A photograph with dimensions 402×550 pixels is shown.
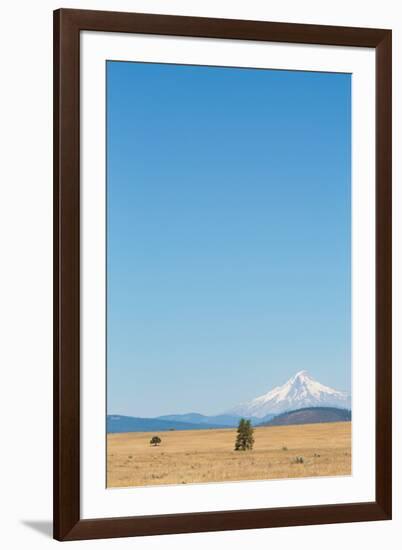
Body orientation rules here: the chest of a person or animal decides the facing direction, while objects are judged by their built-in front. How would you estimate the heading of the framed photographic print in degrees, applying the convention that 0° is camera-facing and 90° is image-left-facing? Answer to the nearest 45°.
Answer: approximately 315°
